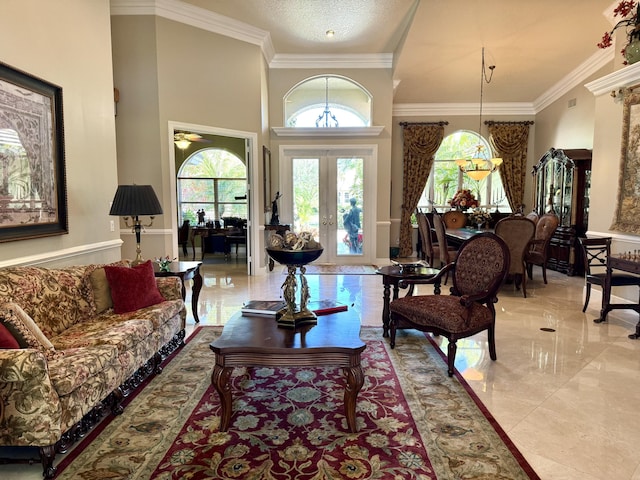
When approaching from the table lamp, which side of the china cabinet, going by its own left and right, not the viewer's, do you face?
front

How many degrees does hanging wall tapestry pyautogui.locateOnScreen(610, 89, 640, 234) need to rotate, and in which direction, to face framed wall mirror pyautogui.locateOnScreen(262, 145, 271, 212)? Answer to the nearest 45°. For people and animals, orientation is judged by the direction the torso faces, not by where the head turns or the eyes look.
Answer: approximately 45° to its right

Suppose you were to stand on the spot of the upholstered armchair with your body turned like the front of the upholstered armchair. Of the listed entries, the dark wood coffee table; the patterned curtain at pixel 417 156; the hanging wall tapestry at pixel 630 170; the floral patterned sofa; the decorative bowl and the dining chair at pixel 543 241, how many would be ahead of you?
3

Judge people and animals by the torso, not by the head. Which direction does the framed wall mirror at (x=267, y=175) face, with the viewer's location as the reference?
facing to the right of the viewer

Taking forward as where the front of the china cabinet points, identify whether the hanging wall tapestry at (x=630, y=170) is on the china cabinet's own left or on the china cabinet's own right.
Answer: on the china cabinet's own left

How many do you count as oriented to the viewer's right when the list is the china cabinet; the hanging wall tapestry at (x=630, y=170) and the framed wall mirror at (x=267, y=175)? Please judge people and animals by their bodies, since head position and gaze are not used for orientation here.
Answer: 1

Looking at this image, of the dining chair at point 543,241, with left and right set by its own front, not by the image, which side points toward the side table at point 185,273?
front

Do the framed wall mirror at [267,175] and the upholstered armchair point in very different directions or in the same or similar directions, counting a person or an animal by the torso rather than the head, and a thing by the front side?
very different directions

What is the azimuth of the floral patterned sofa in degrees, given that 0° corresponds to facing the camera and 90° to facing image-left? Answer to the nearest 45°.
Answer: approximately 315°

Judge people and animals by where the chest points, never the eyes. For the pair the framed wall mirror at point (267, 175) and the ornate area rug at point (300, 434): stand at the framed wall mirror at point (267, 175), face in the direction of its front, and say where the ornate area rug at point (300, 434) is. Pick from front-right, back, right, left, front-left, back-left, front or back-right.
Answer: right

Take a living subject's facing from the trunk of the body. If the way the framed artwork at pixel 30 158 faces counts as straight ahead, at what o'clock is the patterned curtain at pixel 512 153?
The patterned curtain is roughly at 10 o'clock from the framed artwork.

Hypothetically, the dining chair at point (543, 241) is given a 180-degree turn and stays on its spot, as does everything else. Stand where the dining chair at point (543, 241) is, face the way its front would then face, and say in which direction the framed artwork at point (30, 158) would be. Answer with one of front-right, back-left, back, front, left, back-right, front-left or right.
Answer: back

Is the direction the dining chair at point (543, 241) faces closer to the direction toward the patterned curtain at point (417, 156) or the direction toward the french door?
the french door

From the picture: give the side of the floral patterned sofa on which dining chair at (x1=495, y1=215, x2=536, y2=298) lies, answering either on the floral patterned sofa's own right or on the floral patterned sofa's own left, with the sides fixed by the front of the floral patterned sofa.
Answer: on the floral patterned sofa's own left

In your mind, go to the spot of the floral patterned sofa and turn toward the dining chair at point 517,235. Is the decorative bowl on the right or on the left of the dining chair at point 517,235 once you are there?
right
